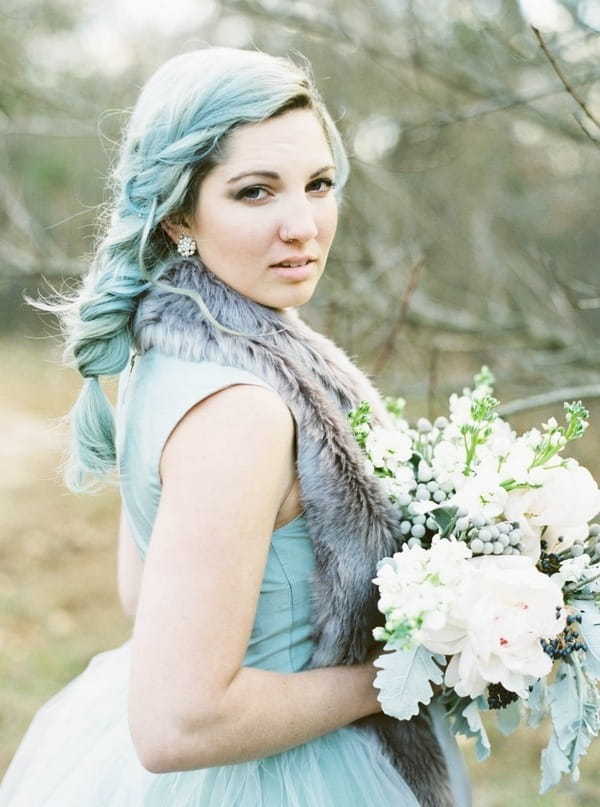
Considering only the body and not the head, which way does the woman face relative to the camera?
to the viewer's right

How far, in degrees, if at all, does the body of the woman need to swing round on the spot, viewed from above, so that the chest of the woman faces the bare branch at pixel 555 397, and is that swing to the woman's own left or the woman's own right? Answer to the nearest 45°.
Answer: approximately 45° to the woman's own left
